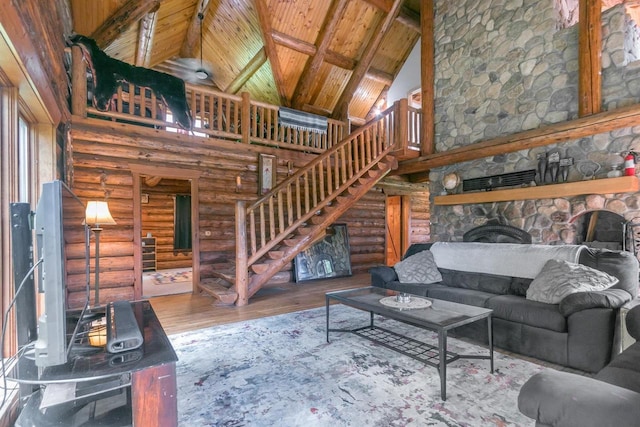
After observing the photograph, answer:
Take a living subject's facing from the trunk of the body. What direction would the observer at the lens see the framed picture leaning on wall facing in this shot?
facing the viewer

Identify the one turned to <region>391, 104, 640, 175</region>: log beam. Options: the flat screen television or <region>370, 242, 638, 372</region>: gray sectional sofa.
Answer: the flat screen television

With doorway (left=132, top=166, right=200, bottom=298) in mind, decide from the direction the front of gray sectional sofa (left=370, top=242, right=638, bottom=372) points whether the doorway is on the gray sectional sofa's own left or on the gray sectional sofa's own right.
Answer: on the gray sectional sofa's own right

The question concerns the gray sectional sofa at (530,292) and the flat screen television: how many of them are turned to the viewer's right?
1

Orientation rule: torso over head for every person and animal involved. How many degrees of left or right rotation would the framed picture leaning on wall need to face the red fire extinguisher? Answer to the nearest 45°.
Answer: approximately 45° to its left

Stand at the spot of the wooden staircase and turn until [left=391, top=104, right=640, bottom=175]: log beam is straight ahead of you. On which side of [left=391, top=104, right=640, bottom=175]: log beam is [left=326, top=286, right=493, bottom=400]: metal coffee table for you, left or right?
right

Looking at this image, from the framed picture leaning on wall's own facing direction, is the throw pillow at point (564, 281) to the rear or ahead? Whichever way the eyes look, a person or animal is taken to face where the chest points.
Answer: ahead

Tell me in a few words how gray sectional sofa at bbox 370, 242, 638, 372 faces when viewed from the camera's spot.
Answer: facing the viewer and to the left of the viewer

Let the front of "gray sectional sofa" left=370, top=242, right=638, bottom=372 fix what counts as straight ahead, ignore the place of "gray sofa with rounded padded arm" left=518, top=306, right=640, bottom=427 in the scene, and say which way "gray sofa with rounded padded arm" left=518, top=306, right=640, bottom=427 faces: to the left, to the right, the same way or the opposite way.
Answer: to the right

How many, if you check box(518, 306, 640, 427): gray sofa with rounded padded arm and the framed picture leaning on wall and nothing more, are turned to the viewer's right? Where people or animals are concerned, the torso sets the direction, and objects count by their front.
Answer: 0

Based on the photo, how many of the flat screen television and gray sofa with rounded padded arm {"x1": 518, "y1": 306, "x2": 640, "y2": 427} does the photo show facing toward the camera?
0

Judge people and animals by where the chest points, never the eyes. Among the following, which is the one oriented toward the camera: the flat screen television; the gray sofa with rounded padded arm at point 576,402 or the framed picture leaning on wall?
the framed picture leaning on wall

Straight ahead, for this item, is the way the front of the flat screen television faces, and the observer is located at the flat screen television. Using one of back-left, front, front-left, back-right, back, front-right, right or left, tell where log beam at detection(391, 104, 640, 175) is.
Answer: front

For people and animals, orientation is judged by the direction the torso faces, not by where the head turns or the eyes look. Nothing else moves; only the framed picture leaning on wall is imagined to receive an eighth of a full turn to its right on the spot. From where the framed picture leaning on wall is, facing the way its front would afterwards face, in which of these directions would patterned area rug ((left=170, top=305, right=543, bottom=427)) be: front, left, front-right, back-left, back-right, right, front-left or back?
front-left

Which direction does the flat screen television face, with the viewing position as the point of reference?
facing to the right of the viewer
